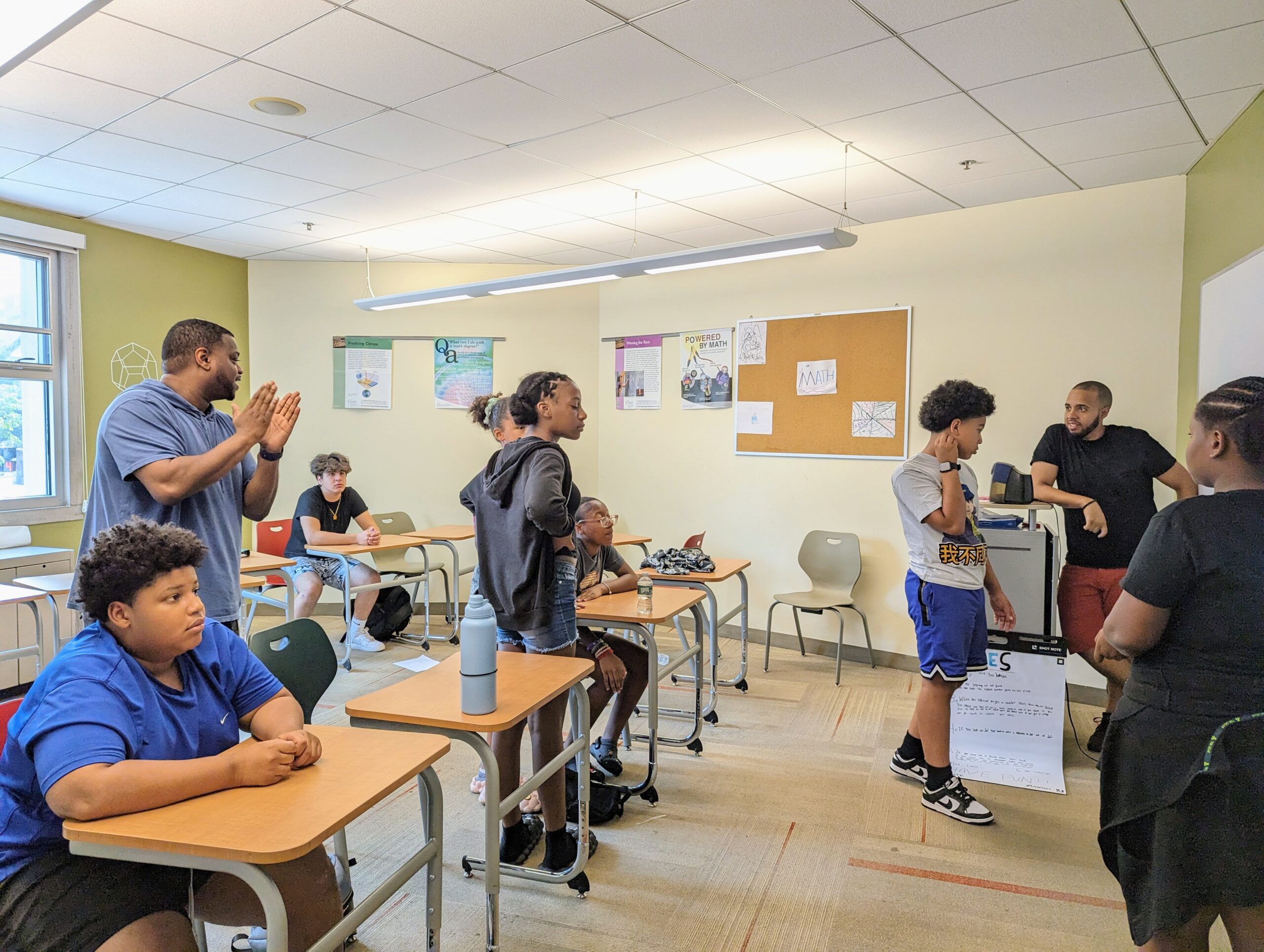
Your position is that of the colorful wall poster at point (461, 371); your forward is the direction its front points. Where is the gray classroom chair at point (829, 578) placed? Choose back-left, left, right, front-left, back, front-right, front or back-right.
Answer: front-left

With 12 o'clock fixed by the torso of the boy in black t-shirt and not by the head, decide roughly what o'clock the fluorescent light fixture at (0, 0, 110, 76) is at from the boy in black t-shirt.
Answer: The fluorescent light fixture is roughly at 2 o'clock from the boy in black t-shirt.

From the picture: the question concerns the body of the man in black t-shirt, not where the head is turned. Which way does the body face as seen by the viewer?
toward the camera

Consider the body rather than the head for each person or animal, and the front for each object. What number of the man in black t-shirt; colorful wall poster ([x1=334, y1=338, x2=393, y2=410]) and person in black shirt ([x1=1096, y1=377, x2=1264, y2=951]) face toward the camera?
2

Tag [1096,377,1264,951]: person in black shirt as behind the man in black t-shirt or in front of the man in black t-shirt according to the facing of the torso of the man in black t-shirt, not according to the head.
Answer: in front

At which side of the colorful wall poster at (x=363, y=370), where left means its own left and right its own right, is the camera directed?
front

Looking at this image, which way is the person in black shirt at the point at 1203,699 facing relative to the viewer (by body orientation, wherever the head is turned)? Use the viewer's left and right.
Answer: facing away from the viewer and to the left of the viewer

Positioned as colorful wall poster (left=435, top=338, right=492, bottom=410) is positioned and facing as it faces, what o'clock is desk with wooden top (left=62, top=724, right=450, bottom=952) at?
The desk with wooden top is roughly at 12 o'clock from the colorful wall poster.

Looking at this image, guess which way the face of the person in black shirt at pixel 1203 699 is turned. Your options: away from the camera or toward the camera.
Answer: away from the camera

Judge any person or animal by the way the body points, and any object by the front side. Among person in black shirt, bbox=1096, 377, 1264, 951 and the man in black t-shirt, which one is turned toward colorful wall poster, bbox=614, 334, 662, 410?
the person in black shirt

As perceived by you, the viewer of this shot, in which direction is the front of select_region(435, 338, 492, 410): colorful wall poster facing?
facing the viewer

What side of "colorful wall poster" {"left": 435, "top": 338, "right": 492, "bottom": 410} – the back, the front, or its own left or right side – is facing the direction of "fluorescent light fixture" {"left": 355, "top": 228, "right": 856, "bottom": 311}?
front

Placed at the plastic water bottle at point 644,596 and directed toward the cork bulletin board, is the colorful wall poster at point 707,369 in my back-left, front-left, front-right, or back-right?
front-left

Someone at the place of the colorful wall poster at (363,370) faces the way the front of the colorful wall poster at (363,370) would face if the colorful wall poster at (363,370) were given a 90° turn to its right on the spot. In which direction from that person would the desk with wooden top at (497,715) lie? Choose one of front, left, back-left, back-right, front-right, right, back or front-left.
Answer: left

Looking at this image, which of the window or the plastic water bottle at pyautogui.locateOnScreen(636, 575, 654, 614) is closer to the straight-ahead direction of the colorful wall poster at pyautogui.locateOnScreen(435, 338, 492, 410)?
the plastic water bottle
